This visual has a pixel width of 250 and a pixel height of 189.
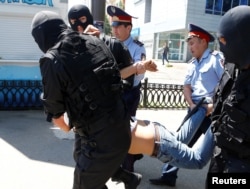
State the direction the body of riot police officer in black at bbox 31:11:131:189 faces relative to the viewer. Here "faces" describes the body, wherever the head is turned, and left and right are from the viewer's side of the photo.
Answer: facing away from the viewer and to the left of the viewer

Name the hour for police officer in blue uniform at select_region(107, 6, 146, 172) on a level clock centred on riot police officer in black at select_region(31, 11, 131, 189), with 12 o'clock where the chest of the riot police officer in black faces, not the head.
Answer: The police officer in blue uniform is roughly at 2 o'clock from the riot police officer in black.

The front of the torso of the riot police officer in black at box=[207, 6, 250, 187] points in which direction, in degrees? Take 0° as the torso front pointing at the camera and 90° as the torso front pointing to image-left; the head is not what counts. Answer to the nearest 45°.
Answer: approximately 90°

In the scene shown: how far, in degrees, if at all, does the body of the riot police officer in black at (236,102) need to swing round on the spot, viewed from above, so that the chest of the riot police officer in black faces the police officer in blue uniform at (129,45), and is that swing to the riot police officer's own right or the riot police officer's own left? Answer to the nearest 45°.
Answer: approximately 45° to the riot police officer's own right

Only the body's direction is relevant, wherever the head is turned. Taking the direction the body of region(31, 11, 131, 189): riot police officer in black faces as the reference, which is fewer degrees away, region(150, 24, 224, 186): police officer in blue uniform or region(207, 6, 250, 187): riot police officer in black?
the police officer in blue uniform

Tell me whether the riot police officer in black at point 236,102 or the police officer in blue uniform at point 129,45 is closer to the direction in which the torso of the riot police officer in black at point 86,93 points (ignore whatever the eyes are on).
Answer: the police officer in blue uniform

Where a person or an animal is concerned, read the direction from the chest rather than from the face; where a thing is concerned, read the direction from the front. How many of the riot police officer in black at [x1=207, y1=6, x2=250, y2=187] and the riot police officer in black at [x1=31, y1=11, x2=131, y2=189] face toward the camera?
0

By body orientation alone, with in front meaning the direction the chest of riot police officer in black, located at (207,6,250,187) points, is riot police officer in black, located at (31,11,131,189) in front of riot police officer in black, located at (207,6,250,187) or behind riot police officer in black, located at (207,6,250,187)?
in front

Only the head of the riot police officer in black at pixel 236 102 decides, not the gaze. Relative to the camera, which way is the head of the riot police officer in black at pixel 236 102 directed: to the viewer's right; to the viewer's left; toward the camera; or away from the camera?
to the viewer's left

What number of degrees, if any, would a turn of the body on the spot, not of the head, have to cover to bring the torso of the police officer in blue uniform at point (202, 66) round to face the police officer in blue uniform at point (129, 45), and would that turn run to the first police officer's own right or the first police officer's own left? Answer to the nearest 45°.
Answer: approximately 45° to the first police officer's own right

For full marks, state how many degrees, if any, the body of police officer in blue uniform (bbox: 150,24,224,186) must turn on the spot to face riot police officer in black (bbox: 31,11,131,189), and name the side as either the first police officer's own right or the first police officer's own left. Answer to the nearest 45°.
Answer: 0° — they already face them
